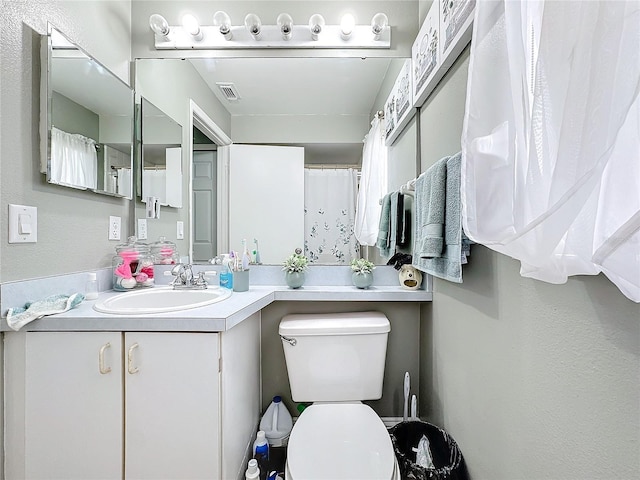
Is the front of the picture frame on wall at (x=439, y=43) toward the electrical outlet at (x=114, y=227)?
yes

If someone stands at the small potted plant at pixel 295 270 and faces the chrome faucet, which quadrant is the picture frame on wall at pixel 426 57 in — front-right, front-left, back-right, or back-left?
back-left

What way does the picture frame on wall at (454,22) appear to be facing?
to the viewer's left

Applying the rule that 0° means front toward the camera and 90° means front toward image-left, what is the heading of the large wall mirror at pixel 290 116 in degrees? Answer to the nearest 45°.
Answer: approximately 0°

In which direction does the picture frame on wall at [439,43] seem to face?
to the viewer's left

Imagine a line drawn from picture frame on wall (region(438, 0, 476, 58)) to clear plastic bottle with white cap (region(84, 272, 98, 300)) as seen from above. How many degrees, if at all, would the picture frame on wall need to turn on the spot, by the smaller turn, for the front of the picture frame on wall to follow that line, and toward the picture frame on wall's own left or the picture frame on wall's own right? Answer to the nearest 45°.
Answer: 0° — it already faces it

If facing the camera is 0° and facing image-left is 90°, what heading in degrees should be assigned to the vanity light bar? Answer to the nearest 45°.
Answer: approximately 0°
